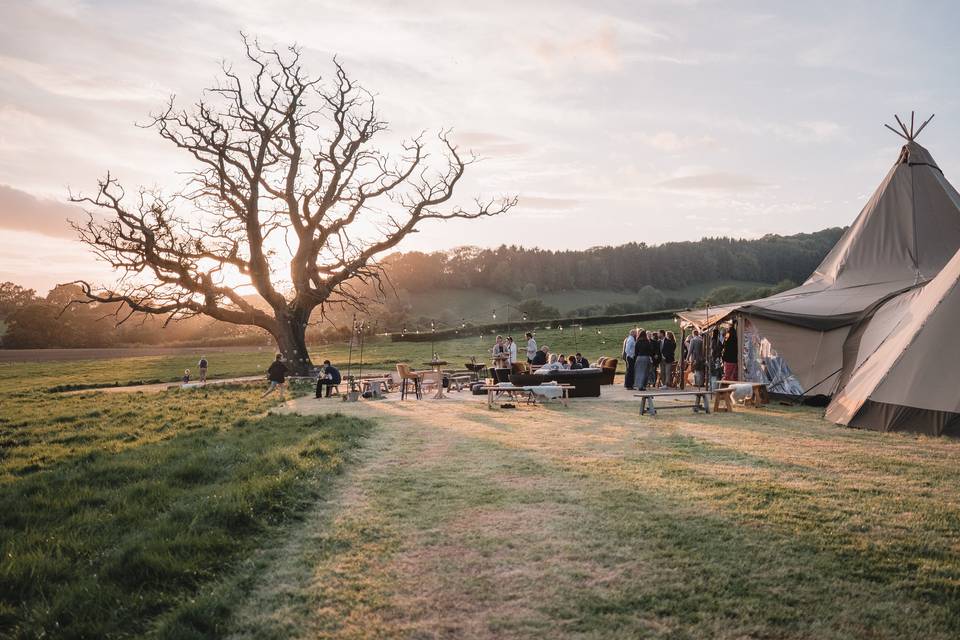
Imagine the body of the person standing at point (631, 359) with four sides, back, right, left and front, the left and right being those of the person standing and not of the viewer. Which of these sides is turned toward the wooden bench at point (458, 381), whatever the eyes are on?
back

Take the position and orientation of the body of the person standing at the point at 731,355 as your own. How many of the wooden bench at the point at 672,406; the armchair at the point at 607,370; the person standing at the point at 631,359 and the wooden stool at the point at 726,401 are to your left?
2

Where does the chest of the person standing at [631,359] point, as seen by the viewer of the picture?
to the viewer's right

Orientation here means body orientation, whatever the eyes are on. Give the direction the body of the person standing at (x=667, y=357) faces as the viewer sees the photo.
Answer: to the viewer's left
